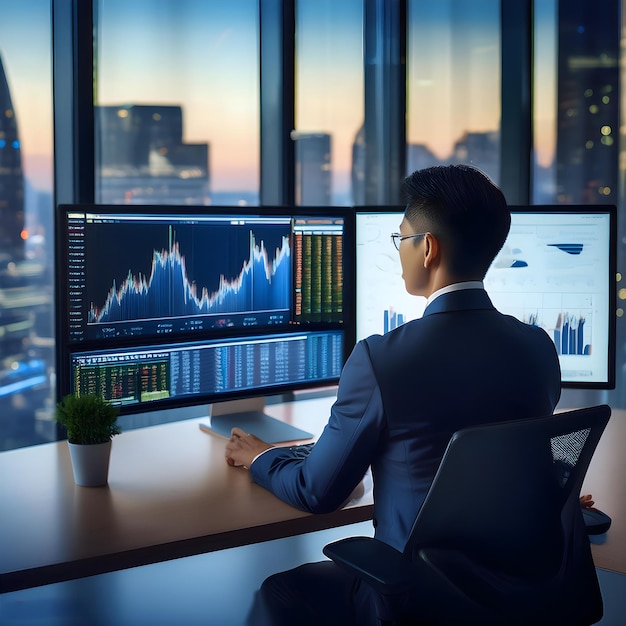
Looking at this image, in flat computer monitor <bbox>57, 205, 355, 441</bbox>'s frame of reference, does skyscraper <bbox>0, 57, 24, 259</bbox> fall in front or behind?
behind

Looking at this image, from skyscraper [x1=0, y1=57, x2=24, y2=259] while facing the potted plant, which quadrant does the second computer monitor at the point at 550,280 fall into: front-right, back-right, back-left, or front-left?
front-left

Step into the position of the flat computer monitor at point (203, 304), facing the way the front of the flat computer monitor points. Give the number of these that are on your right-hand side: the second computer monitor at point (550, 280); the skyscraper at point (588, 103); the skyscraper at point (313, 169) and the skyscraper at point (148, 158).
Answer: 0

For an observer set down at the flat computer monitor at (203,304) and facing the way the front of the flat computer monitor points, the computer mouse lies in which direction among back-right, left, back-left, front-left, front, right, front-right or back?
front

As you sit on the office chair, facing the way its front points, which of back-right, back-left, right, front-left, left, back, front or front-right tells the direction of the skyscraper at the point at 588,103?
front-right

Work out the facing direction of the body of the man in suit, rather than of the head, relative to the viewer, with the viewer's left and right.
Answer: facing away from the viewer and to the left of the viewer

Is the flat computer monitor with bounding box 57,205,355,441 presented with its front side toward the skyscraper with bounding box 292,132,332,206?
no

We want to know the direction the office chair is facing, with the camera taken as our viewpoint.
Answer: facing away from the viewer and to the left of the viewer

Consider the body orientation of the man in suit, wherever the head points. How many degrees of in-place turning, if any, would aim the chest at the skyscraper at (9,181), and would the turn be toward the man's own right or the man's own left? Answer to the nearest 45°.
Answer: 0° — they already face it

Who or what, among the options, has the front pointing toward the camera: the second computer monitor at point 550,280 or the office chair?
the second computer monitor

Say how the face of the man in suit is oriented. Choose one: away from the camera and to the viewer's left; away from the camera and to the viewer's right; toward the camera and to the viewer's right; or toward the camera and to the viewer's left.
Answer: away from the camera and to the viewer's left

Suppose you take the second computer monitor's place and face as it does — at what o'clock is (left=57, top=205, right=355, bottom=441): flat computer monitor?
The flat computer monitor is roughly at 2 o'clock from the second computer monitor.

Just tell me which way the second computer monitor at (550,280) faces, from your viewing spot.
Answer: facing the viewer
